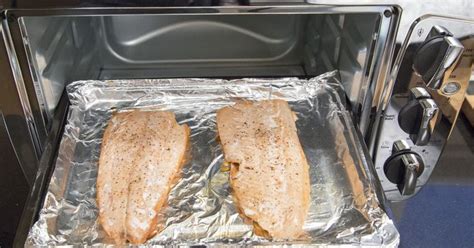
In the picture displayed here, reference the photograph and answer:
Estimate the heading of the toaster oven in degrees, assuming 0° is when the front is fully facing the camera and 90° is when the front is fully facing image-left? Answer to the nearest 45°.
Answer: approximately 0°
